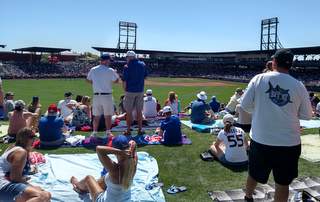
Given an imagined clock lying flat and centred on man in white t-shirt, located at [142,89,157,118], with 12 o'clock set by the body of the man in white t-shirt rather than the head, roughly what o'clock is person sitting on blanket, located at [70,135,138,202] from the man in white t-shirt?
The person sitting on blanket is roughly at 6 o'clock from the man in white t-shirt.

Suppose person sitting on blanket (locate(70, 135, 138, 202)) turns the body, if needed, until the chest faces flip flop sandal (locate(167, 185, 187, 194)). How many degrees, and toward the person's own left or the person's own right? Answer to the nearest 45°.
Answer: approximately 90° to the person's own right

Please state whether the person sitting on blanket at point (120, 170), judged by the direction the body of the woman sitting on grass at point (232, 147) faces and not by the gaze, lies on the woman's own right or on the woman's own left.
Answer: on the woman's own left

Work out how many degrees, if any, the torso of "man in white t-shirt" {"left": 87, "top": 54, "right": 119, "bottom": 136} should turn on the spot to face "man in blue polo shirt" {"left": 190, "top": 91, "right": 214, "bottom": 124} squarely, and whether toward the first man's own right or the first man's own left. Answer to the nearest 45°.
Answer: approximately 45° to the first man's own right

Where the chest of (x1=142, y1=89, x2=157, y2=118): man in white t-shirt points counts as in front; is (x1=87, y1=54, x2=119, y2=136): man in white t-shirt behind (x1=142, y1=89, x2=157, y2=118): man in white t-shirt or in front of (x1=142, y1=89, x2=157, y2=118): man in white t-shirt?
behind

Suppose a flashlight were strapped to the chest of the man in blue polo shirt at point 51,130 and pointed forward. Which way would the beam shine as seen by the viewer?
away from the camera

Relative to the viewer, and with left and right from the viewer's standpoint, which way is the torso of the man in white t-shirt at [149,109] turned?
facing away from the viewer

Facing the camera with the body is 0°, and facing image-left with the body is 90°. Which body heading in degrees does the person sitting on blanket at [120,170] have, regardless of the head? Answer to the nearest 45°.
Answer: approximately 135°

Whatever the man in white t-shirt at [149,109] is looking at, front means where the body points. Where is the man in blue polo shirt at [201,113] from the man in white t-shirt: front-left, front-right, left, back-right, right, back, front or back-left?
back-right

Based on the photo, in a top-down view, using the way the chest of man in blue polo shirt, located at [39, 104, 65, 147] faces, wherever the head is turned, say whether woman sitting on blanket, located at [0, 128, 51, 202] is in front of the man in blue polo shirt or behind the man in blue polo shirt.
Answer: behind

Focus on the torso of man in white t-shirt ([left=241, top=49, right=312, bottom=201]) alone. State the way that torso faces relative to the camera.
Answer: away from the camera
